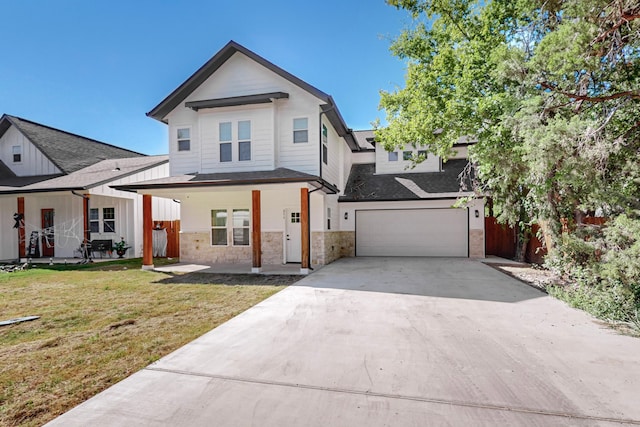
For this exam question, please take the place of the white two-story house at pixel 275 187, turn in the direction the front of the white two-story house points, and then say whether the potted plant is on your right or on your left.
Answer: on your right

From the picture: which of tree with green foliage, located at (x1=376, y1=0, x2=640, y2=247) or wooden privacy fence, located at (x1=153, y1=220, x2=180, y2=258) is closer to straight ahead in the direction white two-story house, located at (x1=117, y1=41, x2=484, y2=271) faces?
the tree with green foliage

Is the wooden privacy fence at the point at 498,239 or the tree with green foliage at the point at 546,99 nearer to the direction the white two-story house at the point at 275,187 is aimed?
the tree with green foliage

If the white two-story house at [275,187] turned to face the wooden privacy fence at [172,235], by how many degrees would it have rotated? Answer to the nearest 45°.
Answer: approximately 135° to its right

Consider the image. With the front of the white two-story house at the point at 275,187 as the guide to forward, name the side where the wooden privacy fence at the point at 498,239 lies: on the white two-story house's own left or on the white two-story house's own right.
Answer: on the white two-story house's own left

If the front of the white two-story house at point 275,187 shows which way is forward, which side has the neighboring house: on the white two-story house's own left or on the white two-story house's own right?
on the white two-story house's own right

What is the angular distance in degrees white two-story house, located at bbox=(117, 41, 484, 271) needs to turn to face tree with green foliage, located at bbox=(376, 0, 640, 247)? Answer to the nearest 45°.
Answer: approximately 45° to its left

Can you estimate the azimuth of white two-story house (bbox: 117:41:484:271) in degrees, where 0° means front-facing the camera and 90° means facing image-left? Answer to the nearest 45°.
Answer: approximately 0°

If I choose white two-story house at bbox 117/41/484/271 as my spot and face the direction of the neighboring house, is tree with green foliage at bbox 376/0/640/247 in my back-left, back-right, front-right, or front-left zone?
back-left
